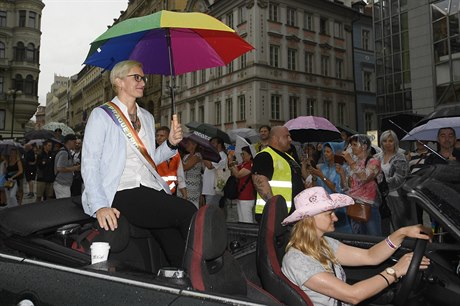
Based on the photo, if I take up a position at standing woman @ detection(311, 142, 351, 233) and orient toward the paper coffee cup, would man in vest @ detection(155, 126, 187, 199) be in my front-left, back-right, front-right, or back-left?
front-right

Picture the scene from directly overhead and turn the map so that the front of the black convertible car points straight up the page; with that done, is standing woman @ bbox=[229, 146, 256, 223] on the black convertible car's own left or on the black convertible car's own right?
on the black convertible car's own left

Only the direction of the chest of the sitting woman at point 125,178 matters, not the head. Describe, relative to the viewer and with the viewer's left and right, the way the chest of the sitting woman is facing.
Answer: facing the viewer and to the right of the viewer

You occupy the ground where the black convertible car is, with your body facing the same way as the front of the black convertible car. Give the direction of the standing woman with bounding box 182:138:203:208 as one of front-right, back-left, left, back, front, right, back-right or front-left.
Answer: back-left

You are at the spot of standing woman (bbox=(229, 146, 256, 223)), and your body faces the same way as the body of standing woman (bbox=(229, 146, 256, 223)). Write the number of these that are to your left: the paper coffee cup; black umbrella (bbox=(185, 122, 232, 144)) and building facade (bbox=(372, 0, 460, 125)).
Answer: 1

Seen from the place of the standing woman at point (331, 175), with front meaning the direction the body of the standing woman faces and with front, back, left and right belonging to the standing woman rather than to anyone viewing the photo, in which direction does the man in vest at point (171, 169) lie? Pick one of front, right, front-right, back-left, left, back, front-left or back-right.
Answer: front-right

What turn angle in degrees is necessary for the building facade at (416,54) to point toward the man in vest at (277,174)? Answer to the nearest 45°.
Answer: approximately 45° to its left

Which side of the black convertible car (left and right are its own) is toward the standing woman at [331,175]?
left

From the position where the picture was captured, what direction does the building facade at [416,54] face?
facing the viewer and to the left of the viewer

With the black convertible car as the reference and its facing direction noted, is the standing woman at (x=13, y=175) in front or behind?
behind

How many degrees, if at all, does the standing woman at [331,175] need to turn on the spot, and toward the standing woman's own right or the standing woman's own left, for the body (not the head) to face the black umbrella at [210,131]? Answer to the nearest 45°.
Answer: approximately 90° to the standing woman's own right

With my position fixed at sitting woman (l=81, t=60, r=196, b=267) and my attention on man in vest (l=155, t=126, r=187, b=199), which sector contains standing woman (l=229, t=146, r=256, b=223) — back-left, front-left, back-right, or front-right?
front-right
